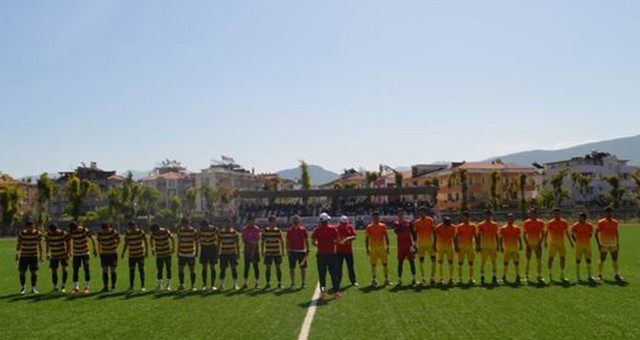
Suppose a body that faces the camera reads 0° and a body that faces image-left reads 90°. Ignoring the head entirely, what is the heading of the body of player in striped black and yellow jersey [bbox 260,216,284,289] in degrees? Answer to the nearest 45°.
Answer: approximately 0°

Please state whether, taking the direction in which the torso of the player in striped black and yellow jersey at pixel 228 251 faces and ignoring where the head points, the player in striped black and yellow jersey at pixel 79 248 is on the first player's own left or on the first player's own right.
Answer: on the first player's own right

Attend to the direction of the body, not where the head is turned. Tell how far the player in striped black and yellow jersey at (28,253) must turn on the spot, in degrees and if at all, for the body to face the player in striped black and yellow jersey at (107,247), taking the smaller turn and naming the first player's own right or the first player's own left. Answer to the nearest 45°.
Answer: approximately 45° to the first player's own left

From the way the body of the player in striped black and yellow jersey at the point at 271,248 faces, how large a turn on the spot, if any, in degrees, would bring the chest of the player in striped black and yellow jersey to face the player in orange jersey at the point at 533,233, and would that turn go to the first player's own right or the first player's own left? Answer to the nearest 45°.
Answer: approximately 90° to the first player's own left

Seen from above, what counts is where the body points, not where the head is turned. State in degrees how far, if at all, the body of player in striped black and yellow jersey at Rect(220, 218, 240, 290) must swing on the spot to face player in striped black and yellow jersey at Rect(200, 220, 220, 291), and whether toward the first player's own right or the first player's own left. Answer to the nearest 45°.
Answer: approximately 90° to the first player's own right

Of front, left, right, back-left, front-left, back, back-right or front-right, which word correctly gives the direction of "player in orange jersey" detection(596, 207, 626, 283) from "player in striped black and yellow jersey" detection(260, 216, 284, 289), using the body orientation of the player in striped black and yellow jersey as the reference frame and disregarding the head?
left

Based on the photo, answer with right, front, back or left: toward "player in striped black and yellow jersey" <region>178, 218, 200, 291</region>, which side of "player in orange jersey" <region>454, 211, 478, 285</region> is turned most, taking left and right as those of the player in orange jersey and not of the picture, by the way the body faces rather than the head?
right

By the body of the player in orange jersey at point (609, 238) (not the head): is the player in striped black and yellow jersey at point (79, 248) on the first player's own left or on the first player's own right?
on the first player's own right

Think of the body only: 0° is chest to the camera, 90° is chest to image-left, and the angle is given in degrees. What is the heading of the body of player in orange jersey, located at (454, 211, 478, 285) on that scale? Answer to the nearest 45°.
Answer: approximately 0°
